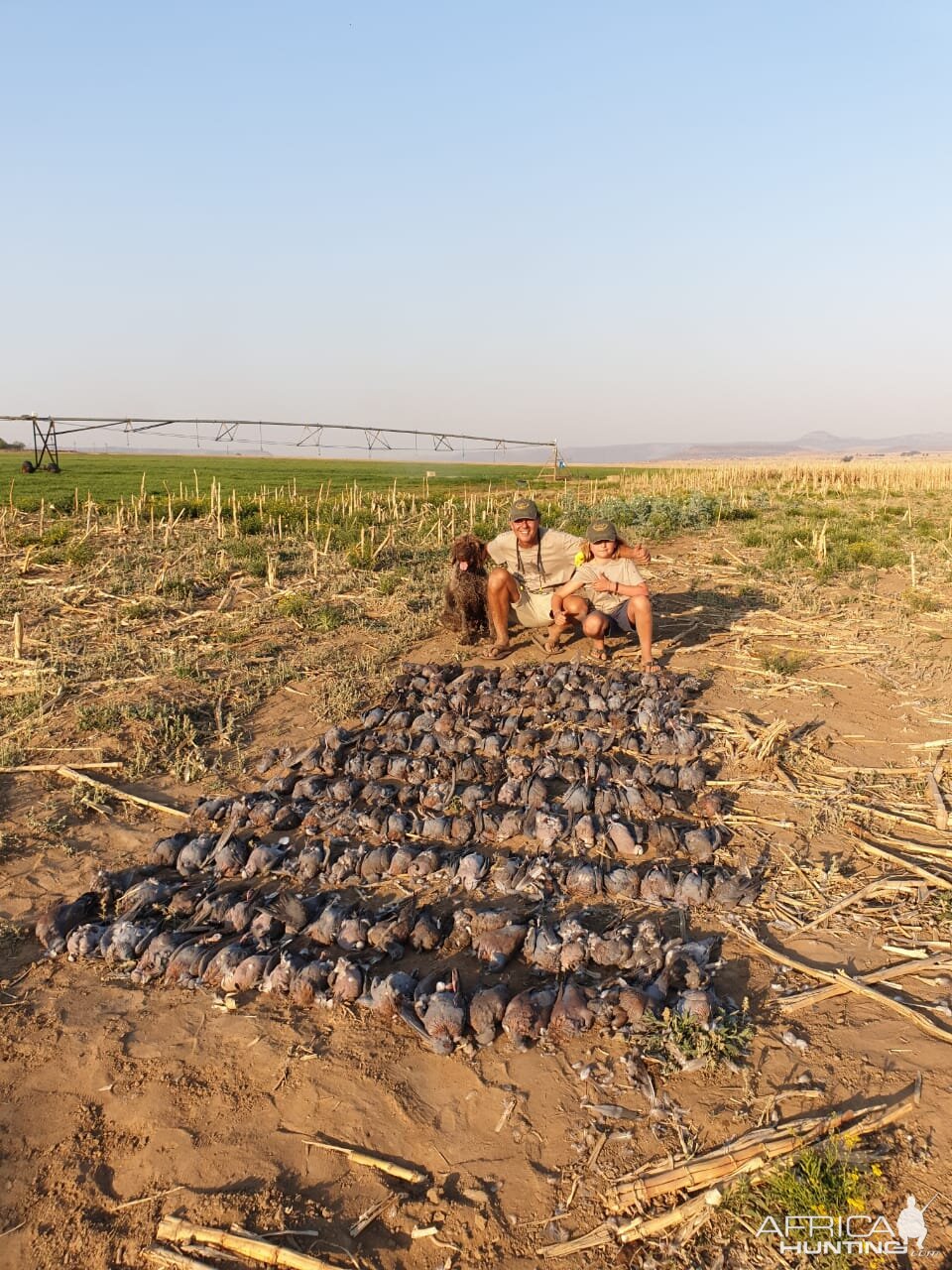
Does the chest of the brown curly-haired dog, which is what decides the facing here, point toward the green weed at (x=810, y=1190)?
yes

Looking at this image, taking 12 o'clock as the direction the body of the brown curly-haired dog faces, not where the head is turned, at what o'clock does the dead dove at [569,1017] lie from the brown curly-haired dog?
The dead dove is roughly at 12 o'clock from the brown curly-haired dog.

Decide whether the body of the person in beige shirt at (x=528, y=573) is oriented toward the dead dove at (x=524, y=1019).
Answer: yes

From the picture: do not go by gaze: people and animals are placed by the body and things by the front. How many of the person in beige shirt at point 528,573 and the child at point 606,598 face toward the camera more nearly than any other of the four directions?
2

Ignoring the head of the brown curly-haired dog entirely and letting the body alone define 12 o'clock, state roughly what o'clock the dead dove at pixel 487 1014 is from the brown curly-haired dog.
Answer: The dead dove is roughly at 12 o'clock from the brown curly-haired dog.

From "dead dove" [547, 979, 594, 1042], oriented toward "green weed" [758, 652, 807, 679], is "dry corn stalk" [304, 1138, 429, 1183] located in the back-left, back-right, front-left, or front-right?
back-left

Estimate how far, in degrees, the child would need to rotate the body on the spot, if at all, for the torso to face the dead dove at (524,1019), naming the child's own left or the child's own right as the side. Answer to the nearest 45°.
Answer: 0° — they already face it
